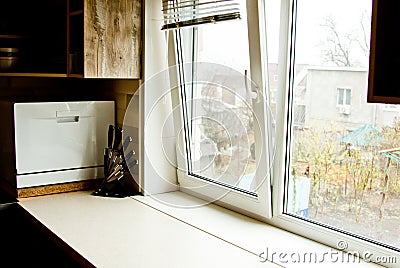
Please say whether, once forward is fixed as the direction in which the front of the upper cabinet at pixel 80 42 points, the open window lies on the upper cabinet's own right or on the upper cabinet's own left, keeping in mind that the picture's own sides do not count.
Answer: on the upper cabinet's own left

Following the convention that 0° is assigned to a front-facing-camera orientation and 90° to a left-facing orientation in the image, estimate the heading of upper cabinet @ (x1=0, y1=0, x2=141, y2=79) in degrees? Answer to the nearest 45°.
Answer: approximately 0°

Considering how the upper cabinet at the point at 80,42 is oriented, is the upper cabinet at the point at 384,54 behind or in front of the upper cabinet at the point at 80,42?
in front
